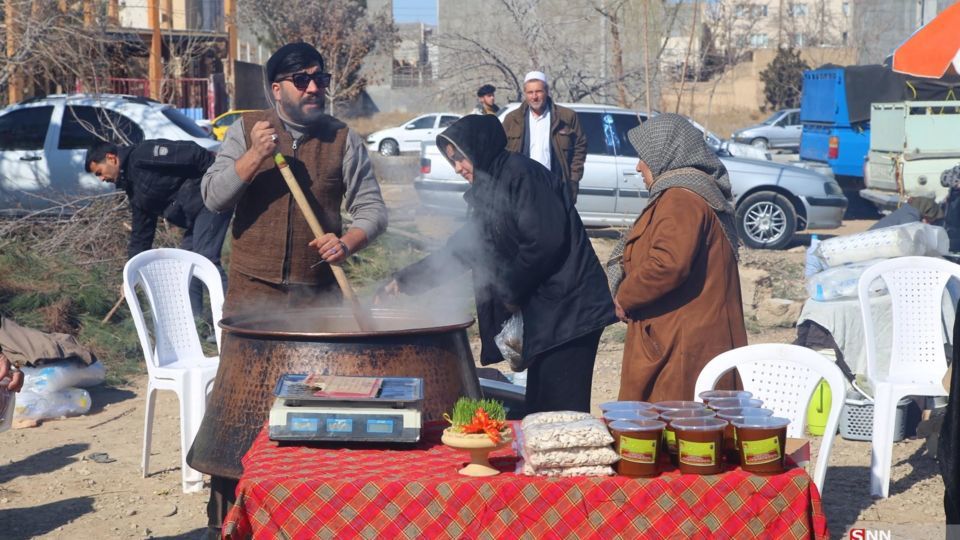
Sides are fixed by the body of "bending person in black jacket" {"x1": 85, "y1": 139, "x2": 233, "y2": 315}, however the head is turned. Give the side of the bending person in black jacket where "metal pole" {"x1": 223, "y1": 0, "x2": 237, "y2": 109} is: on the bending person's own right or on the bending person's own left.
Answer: on the bending person's own right

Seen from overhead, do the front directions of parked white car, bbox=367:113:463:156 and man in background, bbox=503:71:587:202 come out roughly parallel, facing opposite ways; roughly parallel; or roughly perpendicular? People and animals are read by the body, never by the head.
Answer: roughly perpendicular

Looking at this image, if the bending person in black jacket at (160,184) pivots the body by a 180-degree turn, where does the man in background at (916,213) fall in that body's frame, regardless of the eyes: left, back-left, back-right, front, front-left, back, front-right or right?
front

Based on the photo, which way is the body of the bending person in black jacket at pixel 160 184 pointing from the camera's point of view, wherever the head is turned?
to the viewer's left

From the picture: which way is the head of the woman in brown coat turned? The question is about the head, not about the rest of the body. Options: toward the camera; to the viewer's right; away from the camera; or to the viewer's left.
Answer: to the viewer's left

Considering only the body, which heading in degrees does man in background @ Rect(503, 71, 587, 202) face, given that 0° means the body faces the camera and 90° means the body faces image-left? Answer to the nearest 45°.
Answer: approximately 0°

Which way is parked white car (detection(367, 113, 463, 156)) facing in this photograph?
to the viewer's left

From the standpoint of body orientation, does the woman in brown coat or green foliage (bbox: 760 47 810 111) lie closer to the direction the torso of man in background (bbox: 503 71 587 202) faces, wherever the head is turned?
the woman in brown coat

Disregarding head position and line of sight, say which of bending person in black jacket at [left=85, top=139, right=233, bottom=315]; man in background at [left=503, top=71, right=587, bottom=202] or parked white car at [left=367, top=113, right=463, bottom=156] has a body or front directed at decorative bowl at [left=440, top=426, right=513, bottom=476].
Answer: the man in background

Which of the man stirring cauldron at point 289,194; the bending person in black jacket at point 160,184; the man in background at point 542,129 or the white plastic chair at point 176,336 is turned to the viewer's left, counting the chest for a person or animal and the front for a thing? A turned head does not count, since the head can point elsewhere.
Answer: the bending person in black jacket

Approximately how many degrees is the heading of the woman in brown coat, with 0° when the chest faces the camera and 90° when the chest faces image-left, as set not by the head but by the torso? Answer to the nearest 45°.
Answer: approximately 90°

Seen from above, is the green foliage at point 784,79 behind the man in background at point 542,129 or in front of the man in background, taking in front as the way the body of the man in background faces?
behind

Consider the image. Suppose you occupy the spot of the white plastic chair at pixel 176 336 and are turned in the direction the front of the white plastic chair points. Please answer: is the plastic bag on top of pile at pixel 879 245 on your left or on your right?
on your left

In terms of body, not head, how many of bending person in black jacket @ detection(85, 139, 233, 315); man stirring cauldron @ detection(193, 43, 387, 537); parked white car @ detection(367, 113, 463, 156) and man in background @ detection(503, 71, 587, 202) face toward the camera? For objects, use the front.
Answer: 2

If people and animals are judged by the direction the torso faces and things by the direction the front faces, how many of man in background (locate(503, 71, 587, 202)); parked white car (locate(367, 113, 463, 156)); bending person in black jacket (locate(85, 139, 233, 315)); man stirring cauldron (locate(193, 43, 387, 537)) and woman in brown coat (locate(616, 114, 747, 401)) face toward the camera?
2

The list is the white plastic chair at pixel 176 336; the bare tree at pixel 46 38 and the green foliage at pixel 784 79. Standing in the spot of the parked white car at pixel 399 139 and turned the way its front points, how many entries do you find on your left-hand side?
2

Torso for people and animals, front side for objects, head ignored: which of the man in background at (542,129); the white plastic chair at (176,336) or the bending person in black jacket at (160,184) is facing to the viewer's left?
the bending person in black jacket
